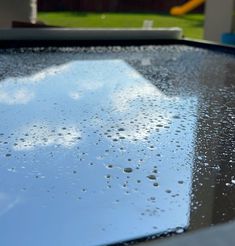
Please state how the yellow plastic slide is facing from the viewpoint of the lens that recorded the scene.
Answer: facing to the left of the viewer
